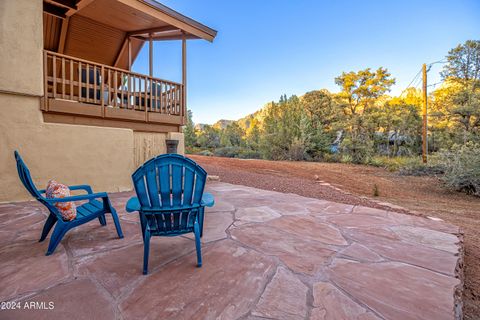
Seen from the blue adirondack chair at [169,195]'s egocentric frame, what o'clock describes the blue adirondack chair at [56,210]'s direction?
the blue adirondack chair at [56,210] is roughly at 10 o'clock from the blue adirondack chair at [169,195].

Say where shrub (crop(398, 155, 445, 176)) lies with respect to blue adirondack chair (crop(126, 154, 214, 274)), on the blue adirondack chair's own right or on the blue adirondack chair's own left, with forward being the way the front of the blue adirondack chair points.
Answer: on the blue adirondack chair's own right

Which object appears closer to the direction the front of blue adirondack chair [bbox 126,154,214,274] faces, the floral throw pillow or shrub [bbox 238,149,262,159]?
the shrub

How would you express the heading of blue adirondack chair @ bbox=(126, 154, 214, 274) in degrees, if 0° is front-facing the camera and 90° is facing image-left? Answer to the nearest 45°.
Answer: approximately 180°

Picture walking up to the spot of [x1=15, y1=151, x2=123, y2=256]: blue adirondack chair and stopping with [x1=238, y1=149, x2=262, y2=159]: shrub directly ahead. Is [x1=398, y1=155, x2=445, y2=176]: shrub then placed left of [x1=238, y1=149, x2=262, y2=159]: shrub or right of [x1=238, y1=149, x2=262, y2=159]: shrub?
right

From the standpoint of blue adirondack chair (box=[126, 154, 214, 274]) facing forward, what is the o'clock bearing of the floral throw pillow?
The floral throw pillow is roughly at 10 o'clock from the blue adirondack chair.
